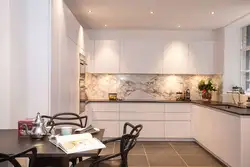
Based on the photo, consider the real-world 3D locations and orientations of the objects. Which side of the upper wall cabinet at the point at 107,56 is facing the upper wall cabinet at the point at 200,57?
left

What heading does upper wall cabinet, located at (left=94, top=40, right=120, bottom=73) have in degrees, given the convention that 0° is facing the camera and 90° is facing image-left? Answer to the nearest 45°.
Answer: approximately 0°

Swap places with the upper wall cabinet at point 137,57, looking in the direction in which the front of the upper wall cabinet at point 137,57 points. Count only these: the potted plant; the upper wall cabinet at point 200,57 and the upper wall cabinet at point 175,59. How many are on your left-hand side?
3

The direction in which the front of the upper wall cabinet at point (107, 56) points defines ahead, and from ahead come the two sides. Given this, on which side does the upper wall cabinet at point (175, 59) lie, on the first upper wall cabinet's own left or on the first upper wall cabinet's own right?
on the first upper wall cabinet's own left

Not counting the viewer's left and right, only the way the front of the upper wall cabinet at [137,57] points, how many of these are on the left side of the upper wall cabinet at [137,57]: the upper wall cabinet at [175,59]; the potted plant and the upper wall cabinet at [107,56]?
2

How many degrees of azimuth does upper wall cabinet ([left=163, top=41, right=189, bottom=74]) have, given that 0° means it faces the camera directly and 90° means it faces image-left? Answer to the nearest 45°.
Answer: approximately 0°

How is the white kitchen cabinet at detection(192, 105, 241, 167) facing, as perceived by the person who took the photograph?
facing to the left of the viewer

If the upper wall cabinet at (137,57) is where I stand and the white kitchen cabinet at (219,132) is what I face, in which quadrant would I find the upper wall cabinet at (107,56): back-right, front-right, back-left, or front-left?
back-right

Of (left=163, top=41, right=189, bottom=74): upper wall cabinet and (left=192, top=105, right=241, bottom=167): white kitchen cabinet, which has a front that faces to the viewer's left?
the white kitchen cabinet

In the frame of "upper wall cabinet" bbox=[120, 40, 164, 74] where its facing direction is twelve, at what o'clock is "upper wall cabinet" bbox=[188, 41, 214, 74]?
"upper wall cabinet" bbox=[188, 41, 214, 74] is roughly at 9 o'clock from "upper wall cabinet" bbox=[120, 40, 164, 74].

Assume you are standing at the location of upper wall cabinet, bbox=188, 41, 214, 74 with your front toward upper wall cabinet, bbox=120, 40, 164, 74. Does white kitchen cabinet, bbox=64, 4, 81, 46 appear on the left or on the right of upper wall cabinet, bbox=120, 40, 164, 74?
left
